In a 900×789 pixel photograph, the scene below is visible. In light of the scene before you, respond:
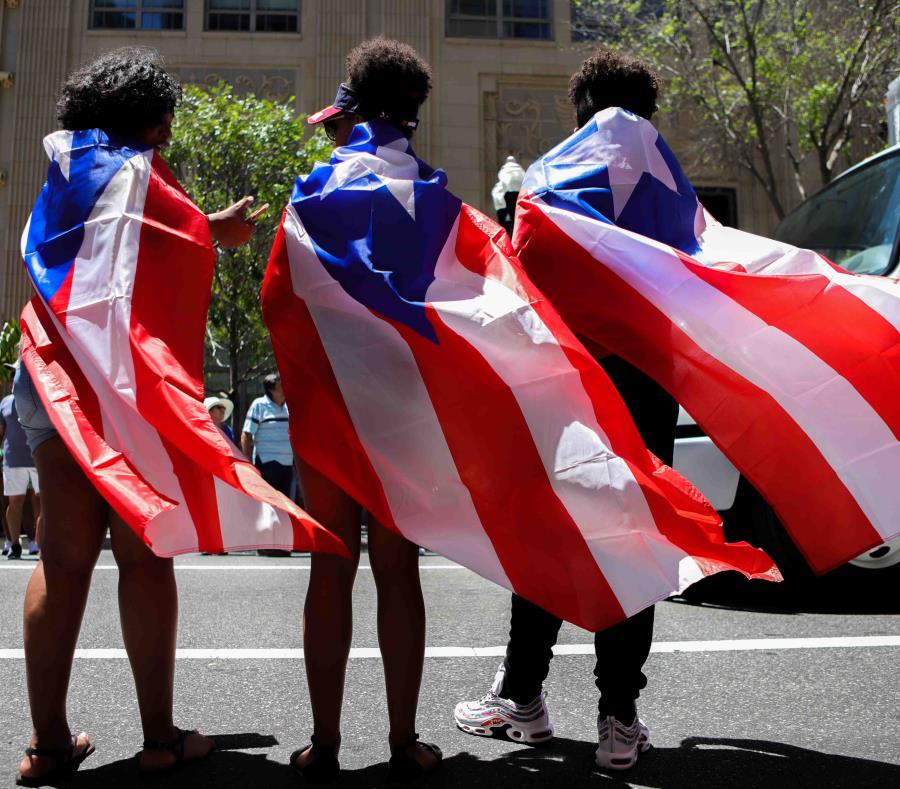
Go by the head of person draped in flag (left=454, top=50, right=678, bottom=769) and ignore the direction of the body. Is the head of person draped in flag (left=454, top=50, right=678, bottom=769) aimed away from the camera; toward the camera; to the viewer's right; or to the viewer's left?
away from the camera

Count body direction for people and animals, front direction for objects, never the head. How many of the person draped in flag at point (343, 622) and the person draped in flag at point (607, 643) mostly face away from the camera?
2

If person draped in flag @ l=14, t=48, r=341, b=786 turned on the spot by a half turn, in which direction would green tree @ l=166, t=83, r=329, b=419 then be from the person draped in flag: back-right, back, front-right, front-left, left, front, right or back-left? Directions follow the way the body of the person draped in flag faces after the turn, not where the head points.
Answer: back-right

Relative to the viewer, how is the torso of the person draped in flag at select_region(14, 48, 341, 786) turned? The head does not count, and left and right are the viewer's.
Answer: facing away from the viewer and to the right of the viewer

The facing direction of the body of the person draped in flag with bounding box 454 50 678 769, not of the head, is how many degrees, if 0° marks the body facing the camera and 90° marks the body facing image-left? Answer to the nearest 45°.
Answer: approximately 180°

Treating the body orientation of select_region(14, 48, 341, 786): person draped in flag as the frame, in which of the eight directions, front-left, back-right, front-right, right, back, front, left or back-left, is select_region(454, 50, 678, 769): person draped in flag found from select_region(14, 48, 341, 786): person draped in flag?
front-right

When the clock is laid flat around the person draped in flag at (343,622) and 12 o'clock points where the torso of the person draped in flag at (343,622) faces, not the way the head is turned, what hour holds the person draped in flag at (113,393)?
the person draped in flag at (113,393) is roughly at 9 o'clock from the person draped in flag at (343,622).

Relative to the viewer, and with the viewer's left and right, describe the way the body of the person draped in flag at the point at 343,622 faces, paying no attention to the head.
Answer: facing away from the viewer

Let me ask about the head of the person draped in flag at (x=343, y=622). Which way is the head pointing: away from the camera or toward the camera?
away from the camera

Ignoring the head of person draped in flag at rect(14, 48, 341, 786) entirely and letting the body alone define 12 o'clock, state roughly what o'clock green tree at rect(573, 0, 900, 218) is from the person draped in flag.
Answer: The green tree is roughly at 12 o'clock from the person draped in flag.

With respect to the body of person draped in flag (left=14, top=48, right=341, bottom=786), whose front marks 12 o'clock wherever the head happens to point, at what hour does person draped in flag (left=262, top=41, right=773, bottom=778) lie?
person draped in flag (left=262, top=41, right=773, bottom=778) is roughly at 2 o'clock from person draped in flag (left=14, top=48, right=341, bottom=786).

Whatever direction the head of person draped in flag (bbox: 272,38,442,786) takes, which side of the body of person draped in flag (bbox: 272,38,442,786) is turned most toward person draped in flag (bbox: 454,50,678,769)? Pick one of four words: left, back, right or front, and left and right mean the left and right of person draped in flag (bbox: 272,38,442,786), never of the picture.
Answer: right
